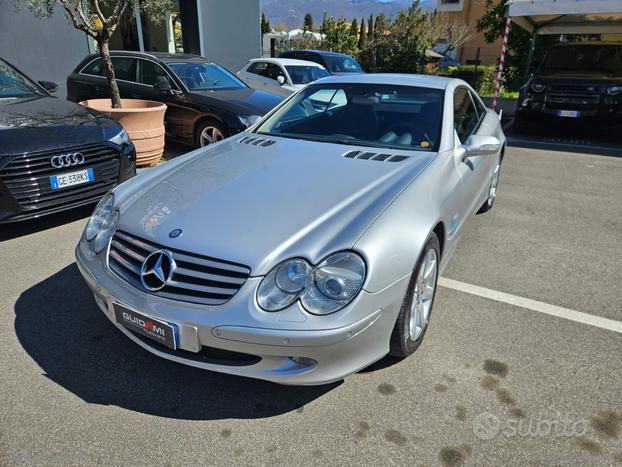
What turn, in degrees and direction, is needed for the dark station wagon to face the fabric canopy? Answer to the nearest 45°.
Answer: approximately 45° to its left

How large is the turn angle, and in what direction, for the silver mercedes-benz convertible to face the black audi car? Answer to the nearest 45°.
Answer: approximately 90° to its right

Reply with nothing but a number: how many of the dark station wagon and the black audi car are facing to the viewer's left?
0

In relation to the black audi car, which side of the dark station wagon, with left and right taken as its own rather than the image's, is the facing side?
right

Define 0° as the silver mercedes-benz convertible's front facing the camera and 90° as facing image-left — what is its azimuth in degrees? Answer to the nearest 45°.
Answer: approximately 45°

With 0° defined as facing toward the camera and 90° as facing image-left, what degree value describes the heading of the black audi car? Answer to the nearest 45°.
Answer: approximately 315°

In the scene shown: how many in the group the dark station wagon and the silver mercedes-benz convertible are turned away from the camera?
0

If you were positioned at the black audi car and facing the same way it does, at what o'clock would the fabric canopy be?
The fabric canopy is roughly at 10 o'clock from the black audi car.

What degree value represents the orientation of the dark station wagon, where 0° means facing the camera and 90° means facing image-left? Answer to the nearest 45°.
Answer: approximately 315°

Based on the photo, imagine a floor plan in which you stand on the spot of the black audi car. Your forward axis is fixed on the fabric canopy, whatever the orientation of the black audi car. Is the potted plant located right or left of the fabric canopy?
left

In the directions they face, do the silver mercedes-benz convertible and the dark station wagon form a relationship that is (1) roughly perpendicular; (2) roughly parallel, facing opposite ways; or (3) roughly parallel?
roughly perpendicular
